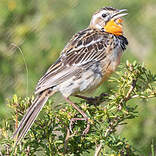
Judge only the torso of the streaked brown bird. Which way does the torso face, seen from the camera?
to the viewer's right
